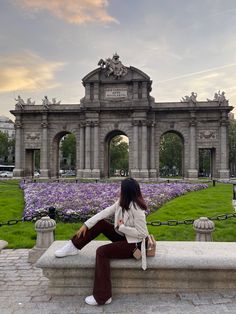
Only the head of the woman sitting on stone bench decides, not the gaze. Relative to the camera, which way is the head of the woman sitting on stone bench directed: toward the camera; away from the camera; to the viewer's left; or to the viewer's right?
away from the camera

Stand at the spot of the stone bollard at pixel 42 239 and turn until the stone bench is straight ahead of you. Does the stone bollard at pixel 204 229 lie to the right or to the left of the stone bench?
left

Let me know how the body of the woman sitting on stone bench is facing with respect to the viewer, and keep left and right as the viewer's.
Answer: facing to the left of the viewer

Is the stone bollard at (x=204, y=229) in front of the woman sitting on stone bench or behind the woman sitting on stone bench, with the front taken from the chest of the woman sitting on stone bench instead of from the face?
behind

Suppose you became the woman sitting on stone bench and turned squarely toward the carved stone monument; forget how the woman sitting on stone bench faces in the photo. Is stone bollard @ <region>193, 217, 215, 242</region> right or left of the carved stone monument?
right

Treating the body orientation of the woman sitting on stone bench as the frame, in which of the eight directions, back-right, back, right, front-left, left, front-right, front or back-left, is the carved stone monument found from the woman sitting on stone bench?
right
